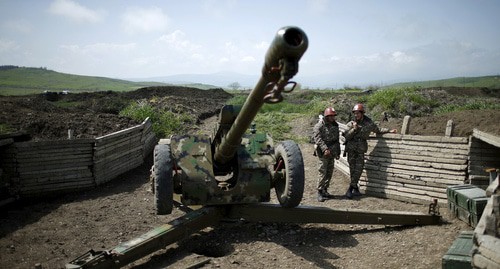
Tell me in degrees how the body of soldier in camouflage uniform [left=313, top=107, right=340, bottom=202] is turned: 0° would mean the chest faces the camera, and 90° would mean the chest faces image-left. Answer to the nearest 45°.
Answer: approximately 315°

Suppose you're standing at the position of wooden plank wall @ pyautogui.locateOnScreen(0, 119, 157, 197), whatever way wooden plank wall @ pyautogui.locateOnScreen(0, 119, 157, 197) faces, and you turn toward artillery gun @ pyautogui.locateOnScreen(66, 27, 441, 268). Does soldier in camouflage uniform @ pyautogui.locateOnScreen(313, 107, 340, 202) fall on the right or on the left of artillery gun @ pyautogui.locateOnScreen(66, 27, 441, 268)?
left
